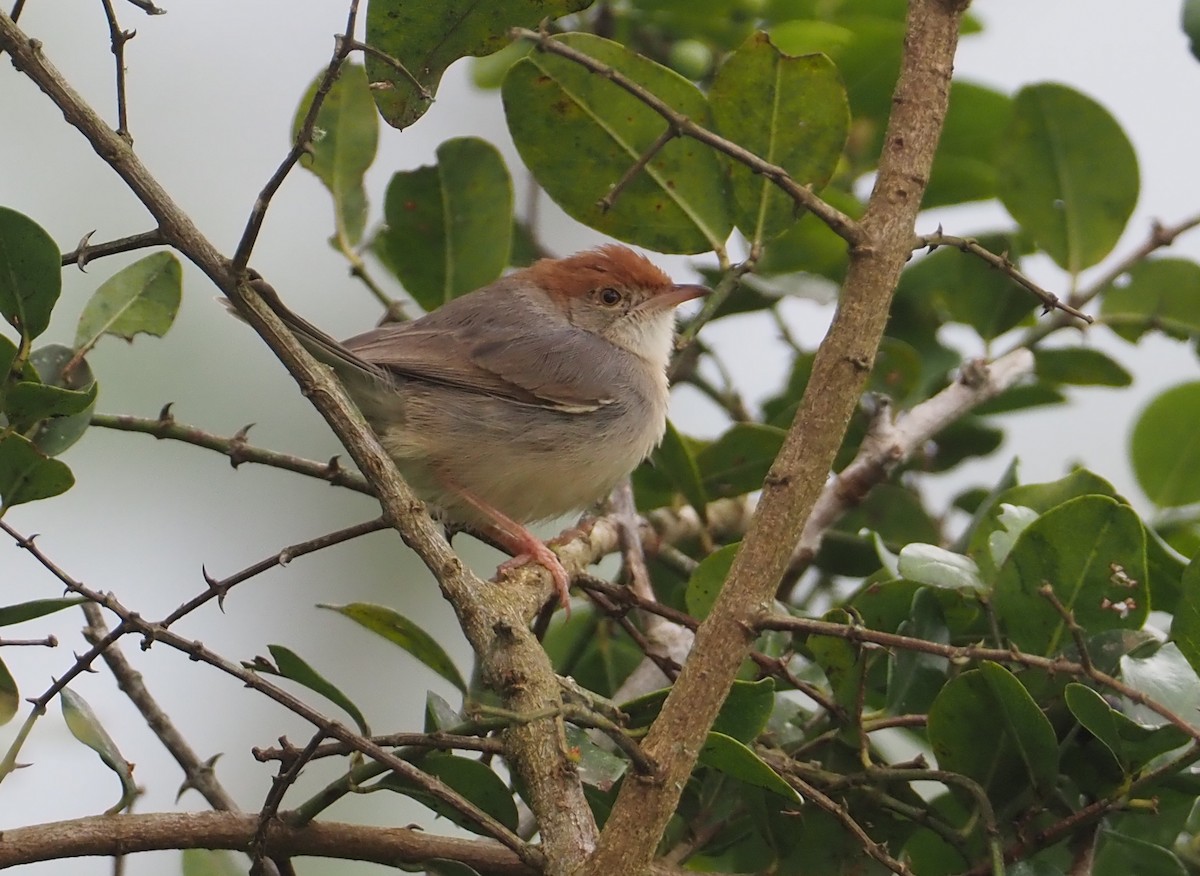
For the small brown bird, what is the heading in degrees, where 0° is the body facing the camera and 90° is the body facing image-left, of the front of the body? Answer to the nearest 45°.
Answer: approximately 270°

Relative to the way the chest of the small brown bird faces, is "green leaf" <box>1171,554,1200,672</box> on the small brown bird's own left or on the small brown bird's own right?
on the small brown bird's own left

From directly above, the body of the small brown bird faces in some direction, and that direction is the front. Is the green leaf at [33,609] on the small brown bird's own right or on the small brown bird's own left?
on the small brown bird's own right
